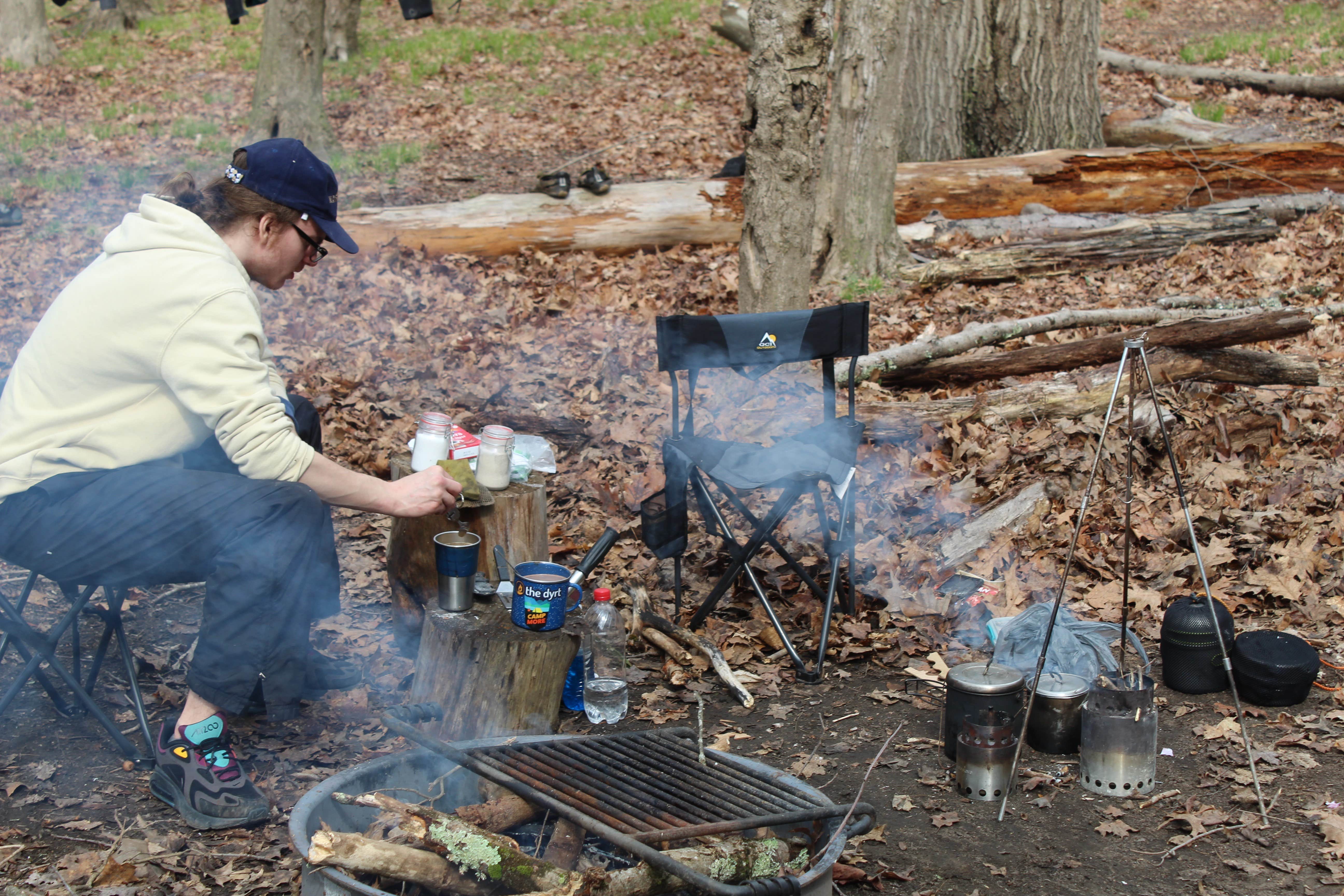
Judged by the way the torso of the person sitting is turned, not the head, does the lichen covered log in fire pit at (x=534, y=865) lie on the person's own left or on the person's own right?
on the person's own right

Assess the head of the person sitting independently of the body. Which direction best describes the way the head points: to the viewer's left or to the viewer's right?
to the viewer's right

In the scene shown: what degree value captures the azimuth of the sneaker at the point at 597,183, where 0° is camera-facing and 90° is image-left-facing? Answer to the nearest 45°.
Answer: approximately 315°

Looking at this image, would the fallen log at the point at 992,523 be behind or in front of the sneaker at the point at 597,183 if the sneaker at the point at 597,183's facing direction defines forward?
in front

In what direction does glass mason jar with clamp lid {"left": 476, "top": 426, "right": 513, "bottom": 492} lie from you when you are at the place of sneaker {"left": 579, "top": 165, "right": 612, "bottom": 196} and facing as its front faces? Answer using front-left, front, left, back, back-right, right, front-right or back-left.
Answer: front-right

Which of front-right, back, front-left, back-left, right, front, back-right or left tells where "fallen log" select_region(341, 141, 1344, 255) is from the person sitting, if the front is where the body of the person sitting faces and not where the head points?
front-left

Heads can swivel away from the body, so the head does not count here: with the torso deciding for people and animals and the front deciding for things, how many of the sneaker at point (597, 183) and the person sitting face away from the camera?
0

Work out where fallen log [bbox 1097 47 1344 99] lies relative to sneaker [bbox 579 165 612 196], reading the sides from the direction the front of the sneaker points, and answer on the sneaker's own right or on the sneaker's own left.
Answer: on the sneaker's own left

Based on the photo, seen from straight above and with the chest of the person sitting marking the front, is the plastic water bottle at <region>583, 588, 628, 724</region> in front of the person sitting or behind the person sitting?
in front

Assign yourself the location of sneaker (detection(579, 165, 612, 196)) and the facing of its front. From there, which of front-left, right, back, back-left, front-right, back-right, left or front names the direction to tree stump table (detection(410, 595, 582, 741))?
front-right

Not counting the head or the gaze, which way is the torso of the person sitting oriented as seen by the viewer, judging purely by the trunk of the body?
to the viewer's right

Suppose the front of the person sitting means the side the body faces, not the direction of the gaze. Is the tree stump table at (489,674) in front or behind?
in front

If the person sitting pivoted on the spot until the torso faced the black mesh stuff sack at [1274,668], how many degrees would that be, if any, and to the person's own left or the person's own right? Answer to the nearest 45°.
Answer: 0° — they already face it

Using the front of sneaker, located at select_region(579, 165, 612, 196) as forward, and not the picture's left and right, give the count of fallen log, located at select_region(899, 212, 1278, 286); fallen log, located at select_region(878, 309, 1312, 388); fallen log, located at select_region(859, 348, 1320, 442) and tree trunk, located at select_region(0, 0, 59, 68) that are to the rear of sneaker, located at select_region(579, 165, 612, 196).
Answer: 1
